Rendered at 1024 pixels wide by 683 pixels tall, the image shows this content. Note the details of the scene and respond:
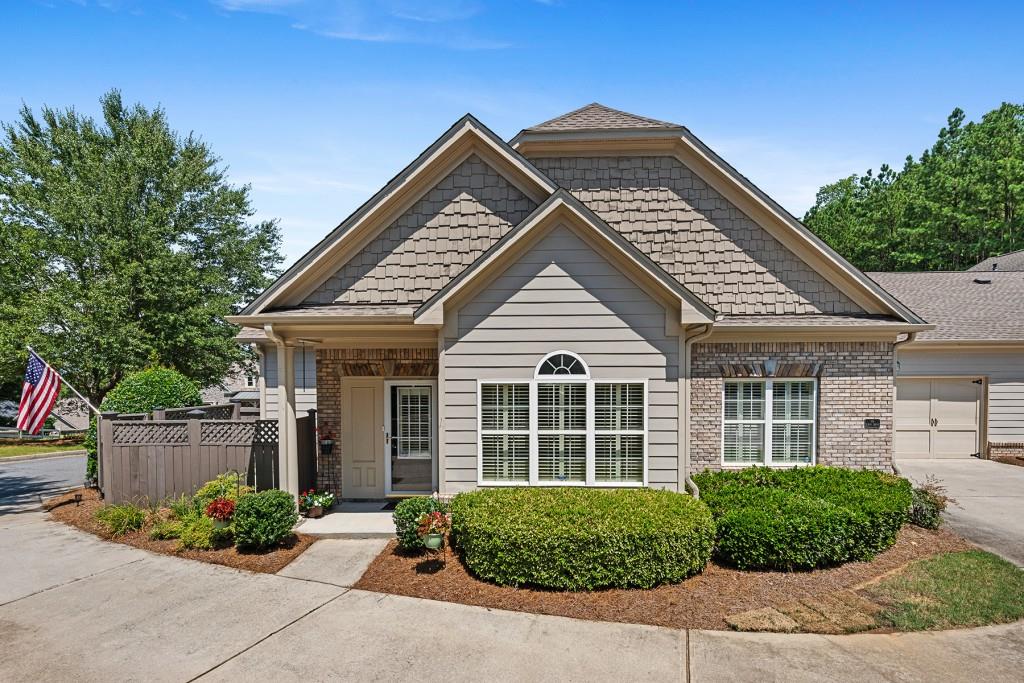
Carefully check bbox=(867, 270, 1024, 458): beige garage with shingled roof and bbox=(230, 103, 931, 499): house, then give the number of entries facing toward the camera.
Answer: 2

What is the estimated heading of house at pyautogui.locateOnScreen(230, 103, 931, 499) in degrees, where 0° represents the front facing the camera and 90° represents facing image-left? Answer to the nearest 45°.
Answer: approximately 0°

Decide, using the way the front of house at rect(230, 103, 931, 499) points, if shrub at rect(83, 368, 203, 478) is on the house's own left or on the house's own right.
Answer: on the house's own right

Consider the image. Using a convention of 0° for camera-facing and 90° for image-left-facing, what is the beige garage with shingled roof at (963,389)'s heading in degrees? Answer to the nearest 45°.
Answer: approximately 0°

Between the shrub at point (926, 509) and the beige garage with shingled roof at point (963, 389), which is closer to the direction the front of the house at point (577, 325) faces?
the shrub

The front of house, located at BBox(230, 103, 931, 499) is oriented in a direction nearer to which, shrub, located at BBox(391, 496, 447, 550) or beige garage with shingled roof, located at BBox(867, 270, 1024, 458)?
the shrub

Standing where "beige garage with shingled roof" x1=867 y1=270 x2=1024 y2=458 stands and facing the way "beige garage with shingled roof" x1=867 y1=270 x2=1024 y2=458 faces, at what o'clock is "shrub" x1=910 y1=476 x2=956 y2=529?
The shrub is roughly at 12 o'clock from the beige garage with shingled roof.
